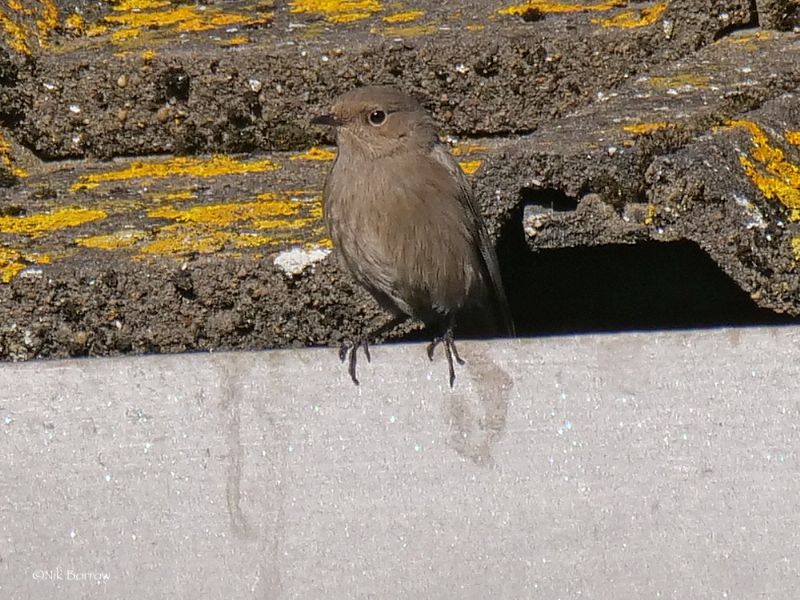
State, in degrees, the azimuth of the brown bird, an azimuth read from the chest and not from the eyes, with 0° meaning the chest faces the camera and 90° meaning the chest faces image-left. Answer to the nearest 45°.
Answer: approximately 45°
